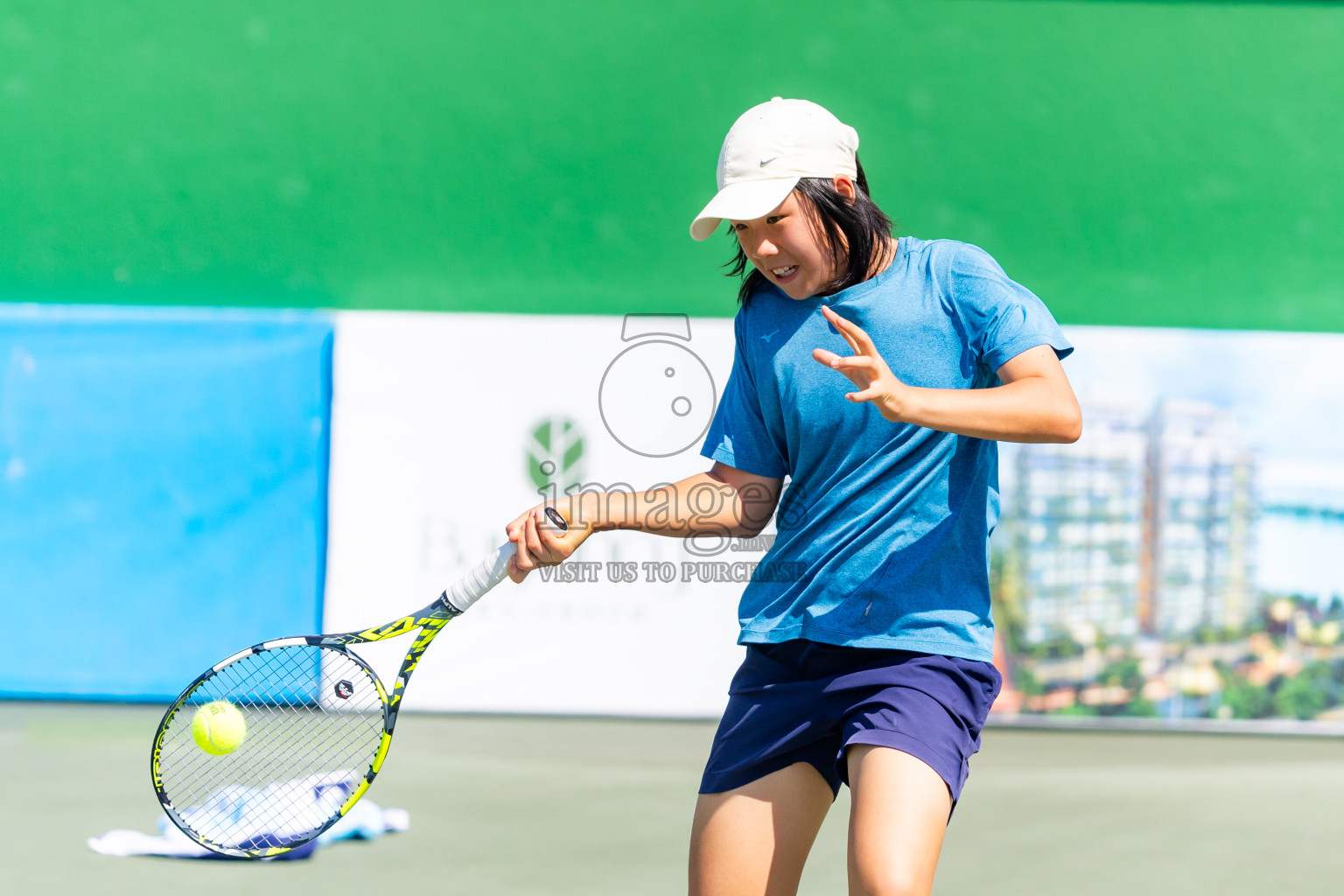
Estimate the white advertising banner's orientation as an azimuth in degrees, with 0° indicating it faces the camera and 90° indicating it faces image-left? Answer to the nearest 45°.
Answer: approximately 0°

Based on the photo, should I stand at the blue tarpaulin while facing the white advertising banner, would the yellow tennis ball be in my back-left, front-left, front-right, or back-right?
front-right

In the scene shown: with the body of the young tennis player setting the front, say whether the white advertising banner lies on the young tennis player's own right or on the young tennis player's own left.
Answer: on the young tennis player's own right

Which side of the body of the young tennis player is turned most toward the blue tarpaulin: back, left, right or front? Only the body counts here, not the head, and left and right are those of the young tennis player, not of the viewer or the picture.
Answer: right

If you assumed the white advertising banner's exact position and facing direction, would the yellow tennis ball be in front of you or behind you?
in front

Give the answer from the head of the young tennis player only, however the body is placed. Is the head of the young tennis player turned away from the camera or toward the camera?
toward the camera

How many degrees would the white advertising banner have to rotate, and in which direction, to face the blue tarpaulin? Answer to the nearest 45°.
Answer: approximately 90° to its right

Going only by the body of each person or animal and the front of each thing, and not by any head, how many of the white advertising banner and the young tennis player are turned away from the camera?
0

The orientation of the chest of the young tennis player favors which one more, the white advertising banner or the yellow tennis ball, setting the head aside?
the yellow tennis ball

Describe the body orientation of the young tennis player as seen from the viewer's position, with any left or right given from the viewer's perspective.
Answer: facing the viewer and to the left of the viewer

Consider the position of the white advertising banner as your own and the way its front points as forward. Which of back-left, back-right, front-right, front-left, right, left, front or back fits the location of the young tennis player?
front

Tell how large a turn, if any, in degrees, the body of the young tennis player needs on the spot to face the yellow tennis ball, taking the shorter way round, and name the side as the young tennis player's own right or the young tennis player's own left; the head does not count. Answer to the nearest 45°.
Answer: approximately 90° to the young tennis player's own right

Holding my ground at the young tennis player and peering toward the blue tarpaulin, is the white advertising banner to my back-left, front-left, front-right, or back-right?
front-right
